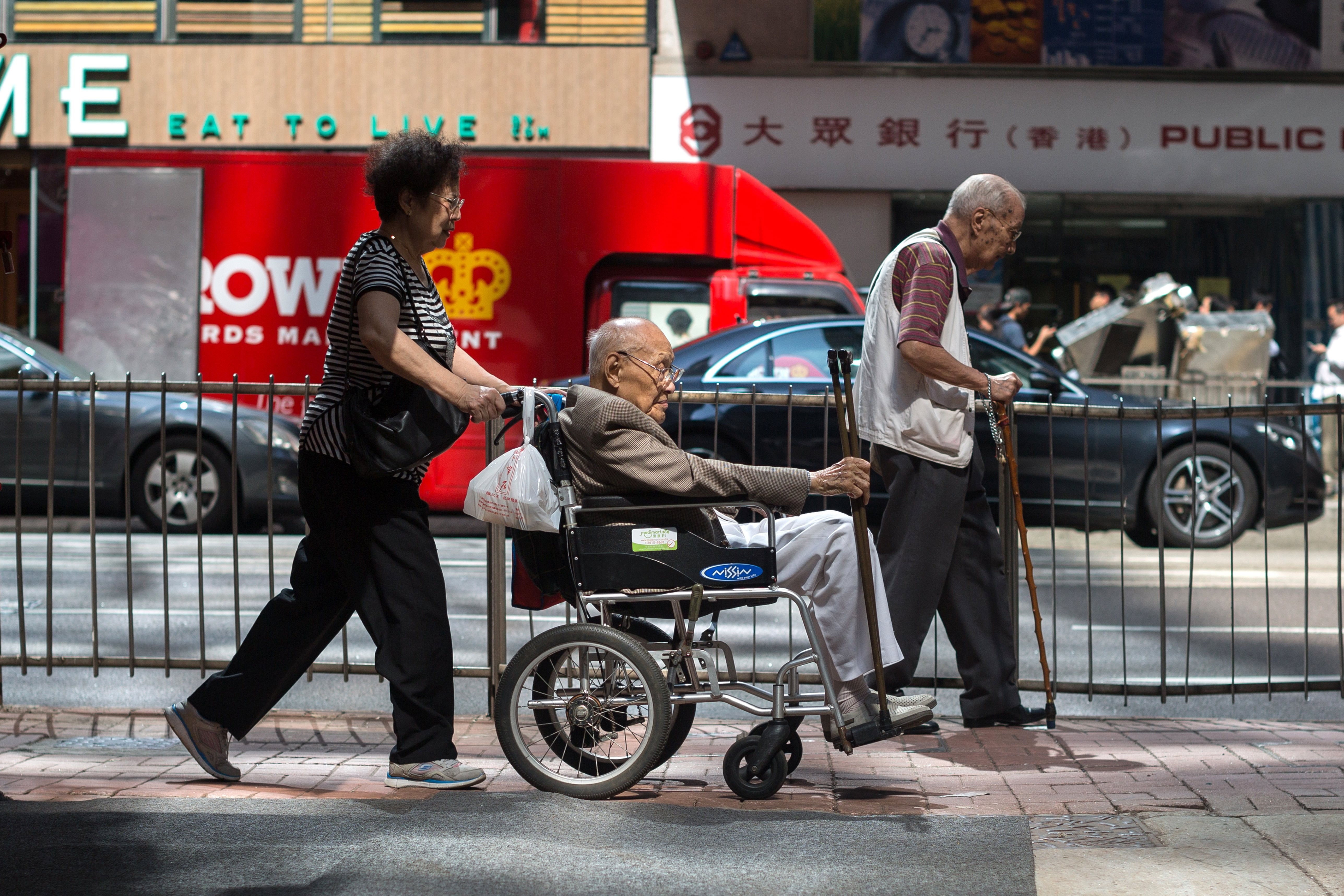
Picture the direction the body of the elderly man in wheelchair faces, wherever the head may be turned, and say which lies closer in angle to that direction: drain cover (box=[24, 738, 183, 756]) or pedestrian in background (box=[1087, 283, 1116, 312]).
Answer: the pedestrian in background

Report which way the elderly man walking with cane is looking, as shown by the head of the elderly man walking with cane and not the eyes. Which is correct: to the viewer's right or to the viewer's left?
to the viewer's right

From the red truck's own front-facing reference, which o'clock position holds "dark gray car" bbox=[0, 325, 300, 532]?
The dark gray car is roughly at 5 o'clock from the red truck.

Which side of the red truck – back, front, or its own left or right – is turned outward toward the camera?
right

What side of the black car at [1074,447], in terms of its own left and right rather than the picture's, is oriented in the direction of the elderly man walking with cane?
right

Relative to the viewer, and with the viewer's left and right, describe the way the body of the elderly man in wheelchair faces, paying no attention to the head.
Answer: facing to the right of the viewer

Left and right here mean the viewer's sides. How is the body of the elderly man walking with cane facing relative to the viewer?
facing to the right of the viewer

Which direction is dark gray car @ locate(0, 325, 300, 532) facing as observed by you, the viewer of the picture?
facing to the right of the viewer

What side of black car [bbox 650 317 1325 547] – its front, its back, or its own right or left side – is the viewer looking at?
right

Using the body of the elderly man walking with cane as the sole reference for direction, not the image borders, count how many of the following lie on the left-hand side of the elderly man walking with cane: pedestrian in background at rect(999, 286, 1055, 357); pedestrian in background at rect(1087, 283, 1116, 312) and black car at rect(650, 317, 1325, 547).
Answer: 3

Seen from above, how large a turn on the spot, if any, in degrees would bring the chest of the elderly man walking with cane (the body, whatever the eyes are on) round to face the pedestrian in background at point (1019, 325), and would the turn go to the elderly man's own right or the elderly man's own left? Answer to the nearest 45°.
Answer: approximately 90° to the elderly man's own left

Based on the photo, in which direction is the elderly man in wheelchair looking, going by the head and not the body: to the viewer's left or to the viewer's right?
to the viewer's right

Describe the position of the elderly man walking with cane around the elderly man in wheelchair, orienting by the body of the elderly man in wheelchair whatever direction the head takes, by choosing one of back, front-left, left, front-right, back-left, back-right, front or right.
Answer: front-left

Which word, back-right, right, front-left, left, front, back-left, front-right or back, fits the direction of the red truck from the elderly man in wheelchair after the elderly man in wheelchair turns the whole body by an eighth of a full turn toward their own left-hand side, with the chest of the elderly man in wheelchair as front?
front-left

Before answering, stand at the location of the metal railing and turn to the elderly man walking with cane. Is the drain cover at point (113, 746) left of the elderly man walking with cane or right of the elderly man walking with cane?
right

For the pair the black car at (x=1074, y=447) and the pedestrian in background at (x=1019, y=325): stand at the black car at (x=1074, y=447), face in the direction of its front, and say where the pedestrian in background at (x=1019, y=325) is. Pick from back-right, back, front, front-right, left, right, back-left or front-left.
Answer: left

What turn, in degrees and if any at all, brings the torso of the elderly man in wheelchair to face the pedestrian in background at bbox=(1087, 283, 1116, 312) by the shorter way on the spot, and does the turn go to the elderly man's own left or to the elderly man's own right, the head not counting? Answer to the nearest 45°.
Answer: approximately 90° to the elderly man's own left

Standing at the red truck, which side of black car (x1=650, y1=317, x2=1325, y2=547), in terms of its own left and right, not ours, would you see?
back
